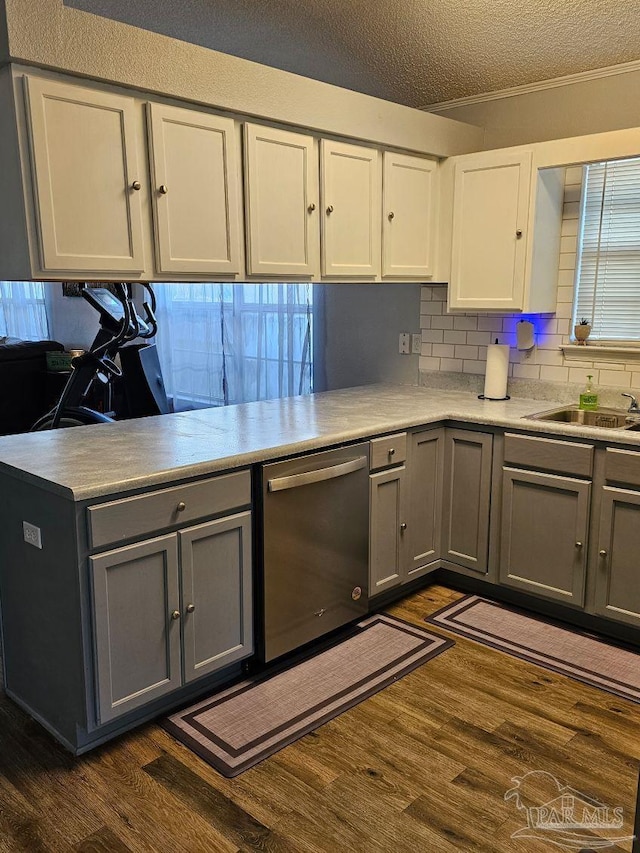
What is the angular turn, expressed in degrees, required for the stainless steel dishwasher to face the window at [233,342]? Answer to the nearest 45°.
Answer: approximately 135° to its left

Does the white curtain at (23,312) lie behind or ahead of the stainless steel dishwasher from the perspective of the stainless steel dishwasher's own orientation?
behind

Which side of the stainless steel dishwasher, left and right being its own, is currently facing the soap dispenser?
left

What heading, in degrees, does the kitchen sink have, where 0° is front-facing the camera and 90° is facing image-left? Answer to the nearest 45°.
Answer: approximately 45°

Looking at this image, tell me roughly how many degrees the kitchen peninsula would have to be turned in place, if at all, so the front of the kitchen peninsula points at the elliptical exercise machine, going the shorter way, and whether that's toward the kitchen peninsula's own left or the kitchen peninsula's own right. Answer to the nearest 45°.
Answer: approximately 180°

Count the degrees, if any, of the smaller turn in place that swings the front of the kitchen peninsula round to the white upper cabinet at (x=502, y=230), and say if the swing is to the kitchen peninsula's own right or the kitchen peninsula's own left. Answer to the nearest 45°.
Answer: approximately 90° to the kitchen peninsula's own left

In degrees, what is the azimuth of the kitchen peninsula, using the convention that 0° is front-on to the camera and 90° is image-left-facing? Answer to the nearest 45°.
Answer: approximately 315°

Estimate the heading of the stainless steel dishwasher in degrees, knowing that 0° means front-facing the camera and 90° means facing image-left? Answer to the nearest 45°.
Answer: approximately 315°
